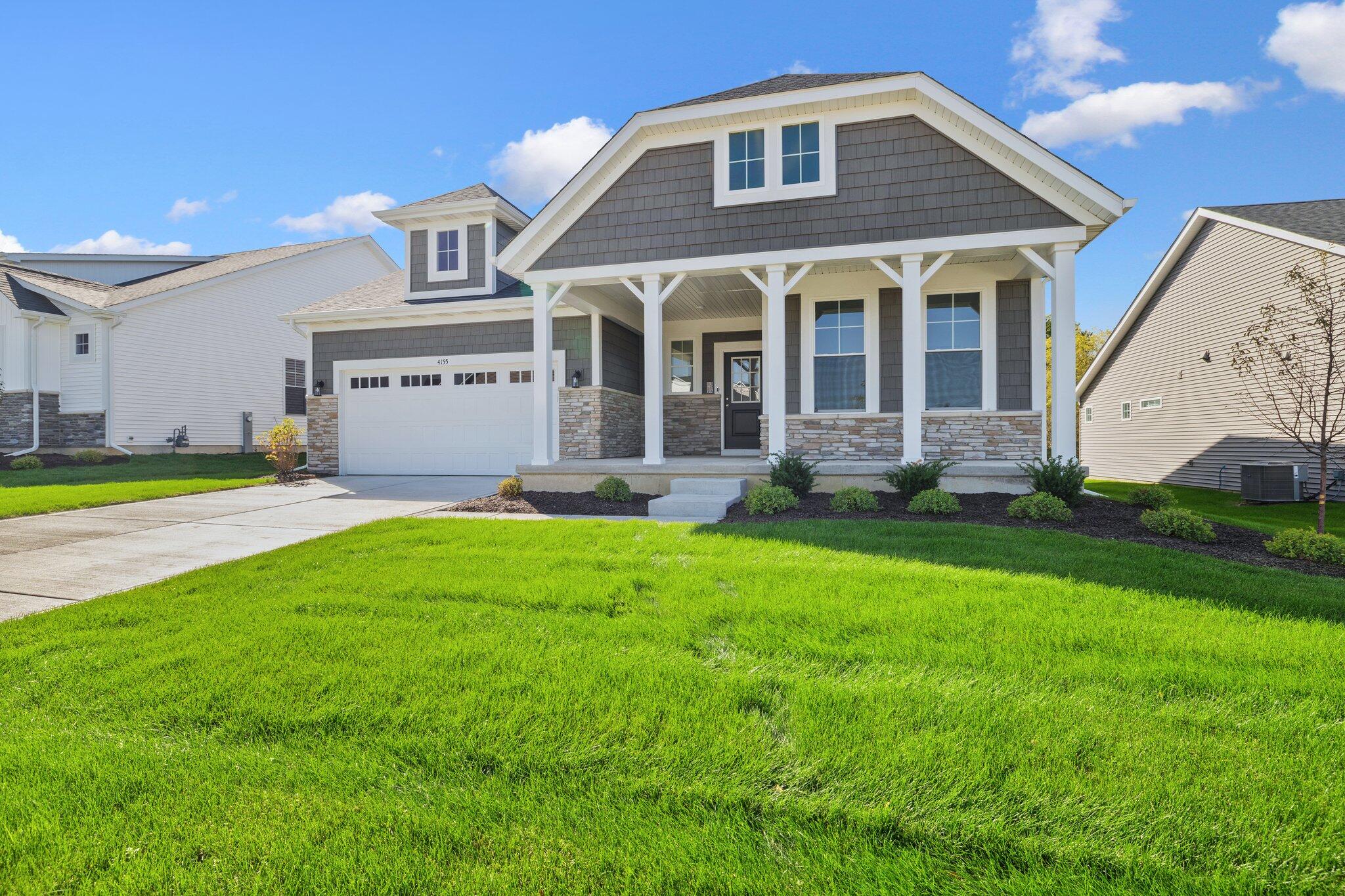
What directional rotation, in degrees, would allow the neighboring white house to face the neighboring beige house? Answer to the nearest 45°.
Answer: approximately 90° to its left

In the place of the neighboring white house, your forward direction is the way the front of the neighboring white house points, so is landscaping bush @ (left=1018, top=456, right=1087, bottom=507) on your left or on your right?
on your left

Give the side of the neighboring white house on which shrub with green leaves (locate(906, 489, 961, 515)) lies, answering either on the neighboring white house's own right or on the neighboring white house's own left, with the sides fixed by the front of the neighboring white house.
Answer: on the neighboring white house's own left

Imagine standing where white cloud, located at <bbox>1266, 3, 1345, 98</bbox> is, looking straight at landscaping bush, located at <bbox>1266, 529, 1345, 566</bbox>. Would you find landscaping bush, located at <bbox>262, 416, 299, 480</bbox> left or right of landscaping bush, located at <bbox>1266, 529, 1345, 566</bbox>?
right

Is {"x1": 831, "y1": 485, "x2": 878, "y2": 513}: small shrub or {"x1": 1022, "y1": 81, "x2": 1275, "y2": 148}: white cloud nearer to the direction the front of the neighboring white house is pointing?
the small shrub

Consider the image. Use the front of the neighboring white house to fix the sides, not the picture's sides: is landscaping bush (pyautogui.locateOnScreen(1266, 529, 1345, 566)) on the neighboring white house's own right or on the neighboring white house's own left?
on the neighboring white house's own left

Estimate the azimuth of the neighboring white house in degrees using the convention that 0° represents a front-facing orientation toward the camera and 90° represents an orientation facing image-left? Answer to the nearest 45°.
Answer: approximately 45°

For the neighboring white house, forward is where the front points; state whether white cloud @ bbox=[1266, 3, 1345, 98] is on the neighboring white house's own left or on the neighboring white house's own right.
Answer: on the neighboring white house's own left

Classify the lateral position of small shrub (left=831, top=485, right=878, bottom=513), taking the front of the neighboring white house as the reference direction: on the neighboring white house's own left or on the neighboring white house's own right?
on the neighboring white house's own left

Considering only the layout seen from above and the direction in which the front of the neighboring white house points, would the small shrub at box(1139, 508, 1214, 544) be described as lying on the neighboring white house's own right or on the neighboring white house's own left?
on the neighboring white house's own left

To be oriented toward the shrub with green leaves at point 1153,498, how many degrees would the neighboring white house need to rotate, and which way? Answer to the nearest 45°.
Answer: approximately 90° to its left

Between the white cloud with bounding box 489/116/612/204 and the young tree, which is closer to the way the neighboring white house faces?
the young tree

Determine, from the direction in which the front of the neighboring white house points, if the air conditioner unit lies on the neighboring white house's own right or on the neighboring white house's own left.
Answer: on the neighboring white house's own left

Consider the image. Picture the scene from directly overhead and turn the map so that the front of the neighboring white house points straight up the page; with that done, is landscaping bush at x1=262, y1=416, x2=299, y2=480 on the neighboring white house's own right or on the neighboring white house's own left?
on the neighboring white house's own left

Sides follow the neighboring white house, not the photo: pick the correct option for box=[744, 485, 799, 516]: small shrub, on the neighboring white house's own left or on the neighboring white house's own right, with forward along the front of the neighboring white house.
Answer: on the neighboring white house's own left
